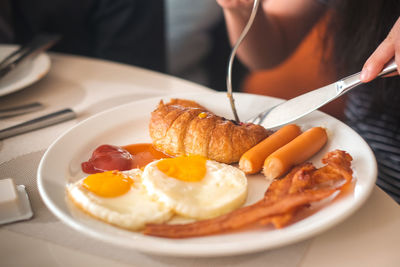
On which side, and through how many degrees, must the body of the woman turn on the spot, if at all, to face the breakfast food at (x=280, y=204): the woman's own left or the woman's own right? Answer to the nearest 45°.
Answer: approximately 45° to the woman's own left

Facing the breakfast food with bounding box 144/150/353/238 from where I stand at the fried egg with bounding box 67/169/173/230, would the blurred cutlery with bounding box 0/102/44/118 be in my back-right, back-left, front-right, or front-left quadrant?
back-left

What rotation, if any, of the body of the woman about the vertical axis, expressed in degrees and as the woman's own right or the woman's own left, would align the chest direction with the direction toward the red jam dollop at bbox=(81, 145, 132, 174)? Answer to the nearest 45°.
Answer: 0° — they already face it

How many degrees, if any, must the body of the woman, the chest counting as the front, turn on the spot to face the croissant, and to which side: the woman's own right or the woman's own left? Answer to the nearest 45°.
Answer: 0° — they already face it

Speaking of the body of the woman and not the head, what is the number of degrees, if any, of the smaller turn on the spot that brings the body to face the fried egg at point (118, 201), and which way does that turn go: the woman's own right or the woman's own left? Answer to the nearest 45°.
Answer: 0° — they already face it

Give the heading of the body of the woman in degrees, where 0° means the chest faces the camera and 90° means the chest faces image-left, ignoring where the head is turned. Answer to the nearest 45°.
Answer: approximately 45°

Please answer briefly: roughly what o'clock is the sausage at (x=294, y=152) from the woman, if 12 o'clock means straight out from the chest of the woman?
The sausage is roughly at 11 o'clock from the woman.
